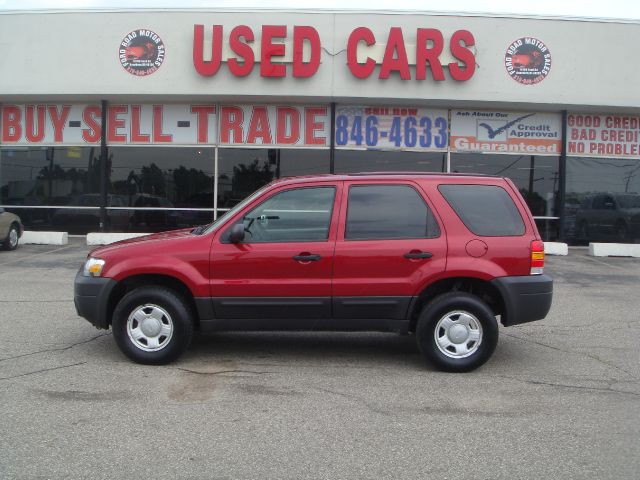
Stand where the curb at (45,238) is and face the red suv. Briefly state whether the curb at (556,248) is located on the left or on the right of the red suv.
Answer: left

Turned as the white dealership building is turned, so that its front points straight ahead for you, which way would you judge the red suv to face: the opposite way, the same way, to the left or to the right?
to the right

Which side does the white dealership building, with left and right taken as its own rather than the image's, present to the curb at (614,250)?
left

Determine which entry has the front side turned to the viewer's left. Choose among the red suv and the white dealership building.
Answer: the red suv

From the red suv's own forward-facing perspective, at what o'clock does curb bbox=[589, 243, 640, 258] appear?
The curb is roughly at 4 o'clock from the red suv.

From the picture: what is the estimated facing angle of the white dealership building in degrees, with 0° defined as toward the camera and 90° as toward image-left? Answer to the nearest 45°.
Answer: approximately 0°

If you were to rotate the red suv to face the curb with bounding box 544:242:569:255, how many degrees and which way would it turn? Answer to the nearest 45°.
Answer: approximately 135° to its right

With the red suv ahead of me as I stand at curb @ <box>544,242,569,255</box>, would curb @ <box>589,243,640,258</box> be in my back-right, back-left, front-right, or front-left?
back-left

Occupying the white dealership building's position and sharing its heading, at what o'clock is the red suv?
The red suv is roughly at 12 o'clock from the white dealership building.

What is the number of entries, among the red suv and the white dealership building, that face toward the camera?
1

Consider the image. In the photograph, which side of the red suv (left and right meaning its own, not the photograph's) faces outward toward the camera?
left

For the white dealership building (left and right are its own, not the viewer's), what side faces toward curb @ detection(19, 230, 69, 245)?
right

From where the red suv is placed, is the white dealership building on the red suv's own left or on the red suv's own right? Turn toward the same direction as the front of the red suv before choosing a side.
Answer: on the red suv's own right
